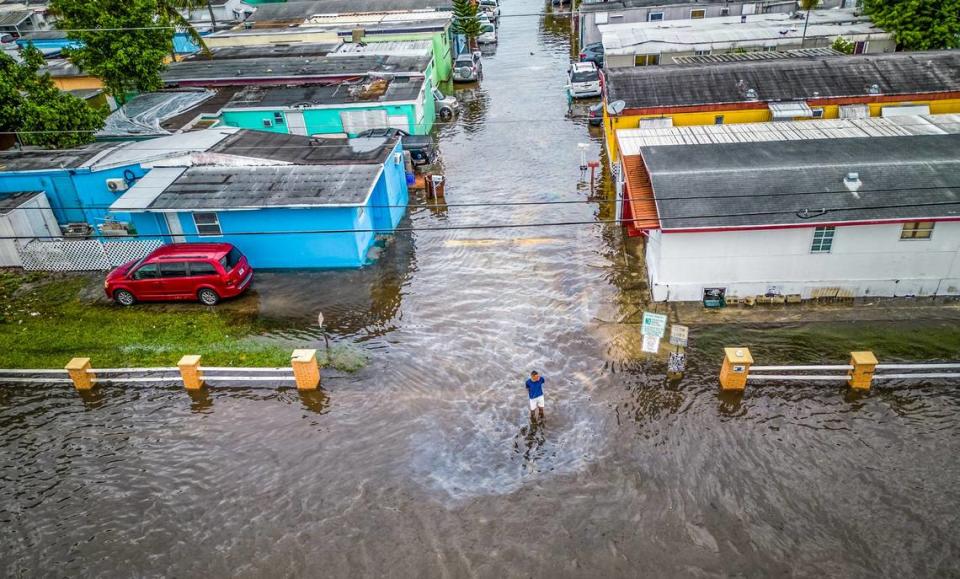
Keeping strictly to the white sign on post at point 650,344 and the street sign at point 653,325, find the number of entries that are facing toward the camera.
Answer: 2

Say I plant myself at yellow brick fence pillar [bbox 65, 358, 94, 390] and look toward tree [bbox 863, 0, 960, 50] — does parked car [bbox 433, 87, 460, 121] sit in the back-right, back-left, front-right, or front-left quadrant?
front-left

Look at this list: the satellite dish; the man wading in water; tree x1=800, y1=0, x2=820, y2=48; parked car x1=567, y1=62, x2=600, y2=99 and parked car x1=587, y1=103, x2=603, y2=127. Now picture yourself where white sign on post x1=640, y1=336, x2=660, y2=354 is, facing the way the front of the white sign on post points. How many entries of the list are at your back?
4

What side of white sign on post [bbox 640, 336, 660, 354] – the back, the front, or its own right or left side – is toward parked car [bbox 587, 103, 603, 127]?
back

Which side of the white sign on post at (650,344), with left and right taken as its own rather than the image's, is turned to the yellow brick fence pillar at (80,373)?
right

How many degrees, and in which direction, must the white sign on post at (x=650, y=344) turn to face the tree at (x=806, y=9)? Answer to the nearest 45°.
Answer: approximately 180°

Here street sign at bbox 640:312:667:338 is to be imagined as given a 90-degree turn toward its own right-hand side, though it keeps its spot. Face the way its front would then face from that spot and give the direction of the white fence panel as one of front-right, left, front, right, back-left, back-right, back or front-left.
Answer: front

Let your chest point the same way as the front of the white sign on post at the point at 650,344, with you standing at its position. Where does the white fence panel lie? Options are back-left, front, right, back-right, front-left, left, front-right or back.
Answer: right

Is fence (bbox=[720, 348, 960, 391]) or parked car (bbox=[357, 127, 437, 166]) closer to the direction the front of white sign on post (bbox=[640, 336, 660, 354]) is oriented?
the fence

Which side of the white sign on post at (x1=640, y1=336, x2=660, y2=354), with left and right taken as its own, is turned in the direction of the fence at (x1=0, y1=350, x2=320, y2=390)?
right

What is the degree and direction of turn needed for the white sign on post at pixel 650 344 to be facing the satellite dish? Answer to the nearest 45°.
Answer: approximately 180°

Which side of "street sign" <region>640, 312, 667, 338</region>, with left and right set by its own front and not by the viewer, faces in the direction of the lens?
front

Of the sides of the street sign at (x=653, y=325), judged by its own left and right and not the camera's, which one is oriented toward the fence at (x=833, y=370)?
left

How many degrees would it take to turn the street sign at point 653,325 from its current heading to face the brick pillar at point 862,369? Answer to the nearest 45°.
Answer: approximately 90° to its left

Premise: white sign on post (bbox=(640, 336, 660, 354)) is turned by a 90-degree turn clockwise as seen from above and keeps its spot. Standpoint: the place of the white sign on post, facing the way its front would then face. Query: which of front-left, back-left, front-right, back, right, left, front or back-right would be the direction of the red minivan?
front

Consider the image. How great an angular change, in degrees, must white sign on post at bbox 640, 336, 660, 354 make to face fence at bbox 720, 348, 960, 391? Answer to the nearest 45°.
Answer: approximately 90° to its left
